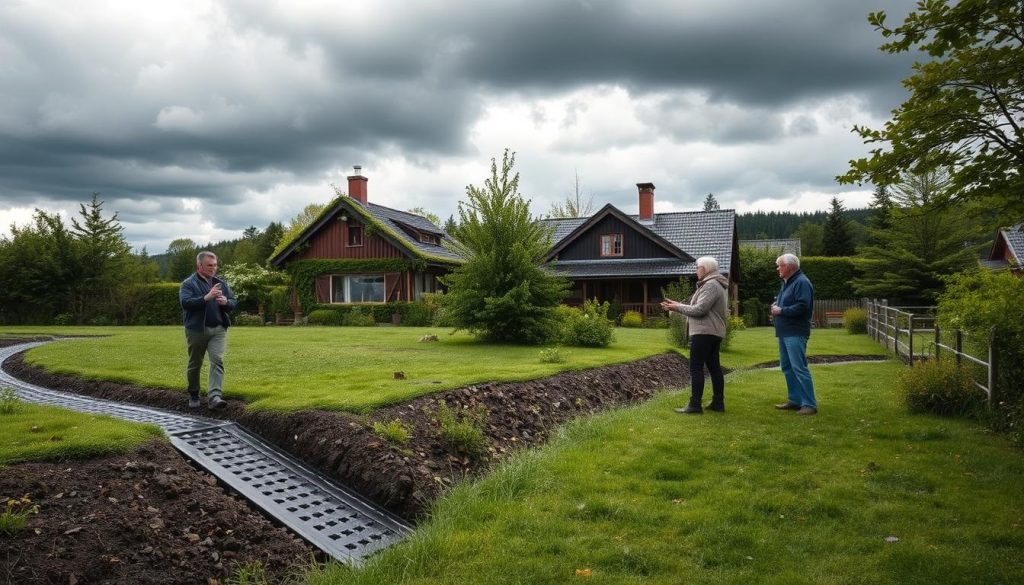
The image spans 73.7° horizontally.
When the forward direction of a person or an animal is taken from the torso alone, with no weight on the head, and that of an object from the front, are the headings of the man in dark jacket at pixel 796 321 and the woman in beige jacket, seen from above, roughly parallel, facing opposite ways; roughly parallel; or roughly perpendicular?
roughly parallel

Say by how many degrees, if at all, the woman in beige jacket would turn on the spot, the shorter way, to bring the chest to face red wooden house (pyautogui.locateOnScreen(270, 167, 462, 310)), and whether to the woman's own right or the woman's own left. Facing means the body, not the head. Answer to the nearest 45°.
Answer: approximately 45° to the woman's own right

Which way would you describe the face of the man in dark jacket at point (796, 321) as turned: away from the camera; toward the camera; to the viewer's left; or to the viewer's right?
to the viewer's left

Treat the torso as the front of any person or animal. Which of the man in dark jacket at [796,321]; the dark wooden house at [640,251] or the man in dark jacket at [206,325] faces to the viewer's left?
the man in dark jacket at [796,321]

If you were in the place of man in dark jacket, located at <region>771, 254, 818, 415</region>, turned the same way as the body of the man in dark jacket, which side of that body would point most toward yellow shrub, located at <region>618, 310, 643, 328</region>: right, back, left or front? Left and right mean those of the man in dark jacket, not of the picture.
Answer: right

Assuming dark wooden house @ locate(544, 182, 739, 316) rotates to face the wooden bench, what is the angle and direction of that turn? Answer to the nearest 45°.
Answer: approximately 90° to its left

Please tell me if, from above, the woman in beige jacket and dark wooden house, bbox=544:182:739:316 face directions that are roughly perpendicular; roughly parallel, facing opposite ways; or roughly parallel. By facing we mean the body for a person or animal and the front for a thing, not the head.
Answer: roughly perpendicular

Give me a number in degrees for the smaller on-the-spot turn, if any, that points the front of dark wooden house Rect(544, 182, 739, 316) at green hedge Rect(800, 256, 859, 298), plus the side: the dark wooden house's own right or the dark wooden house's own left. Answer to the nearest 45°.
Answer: approximately 90° to the dark wooden house's own left

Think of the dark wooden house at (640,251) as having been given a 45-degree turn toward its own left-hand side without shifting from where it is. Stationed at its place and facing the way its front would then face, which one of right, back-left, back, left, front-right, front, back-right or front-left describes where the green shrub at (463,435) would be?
front-right

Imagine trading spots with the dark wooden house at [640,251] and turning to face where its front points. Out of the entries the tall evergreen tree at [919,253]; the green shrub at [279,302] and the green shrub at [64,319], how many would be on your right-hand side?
2

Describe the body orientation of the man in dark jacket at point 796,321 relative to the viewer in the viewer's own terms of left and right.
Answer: facing to the left of the viewer

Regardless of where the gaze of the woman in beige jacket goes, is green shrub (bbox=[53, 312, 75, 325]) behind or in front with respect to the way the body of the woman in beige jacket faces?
in front

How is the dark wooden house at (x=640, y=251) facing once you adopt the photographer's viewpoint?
facing the viewer

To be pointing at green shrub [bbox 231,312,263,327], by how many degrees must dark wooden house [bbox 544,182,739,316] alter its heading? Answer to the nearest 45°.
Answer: approximately 90° to its right

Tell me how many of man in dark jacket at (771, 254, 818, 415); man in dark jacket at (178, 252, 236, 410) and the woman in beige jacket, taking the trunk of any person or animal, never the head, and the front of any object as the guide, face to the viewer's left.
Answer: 2

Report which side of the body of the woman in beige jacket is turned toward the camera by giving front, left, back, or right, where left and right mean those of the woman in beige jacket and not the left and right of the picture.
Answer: left

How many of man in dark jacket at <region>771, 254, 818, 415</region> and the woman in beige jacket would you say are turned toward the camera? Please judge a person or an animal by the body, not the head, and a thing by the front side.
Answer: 0

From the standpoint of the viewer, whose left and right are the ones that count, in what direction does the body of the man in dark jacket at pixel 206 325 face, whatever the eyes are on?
facing the viewer and to the right of the viewer
